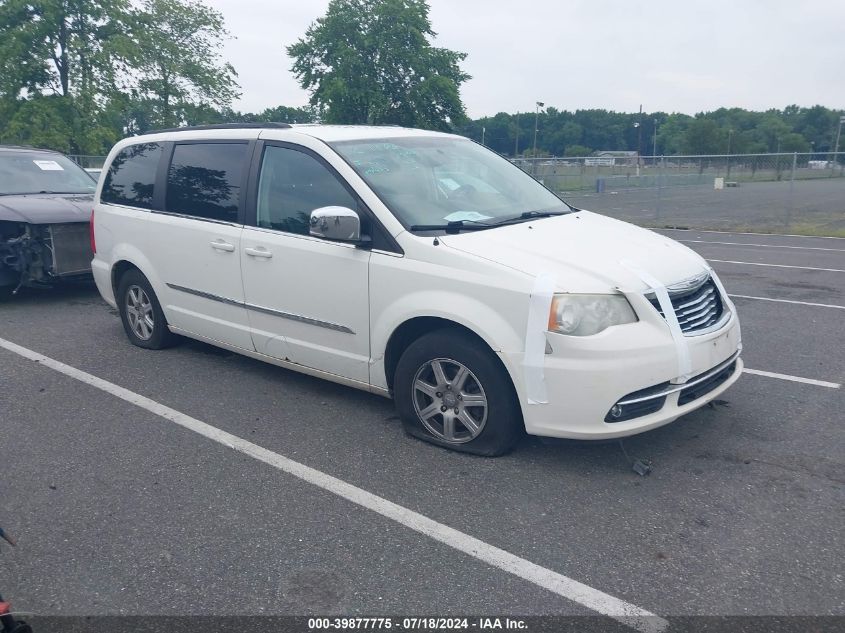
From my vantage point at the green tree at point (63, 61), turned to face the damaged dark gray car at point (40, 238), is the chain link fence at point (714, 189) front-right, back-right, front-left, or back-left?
front-left

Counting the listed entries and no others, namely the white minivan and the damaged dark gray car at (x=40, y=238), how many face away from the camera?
0

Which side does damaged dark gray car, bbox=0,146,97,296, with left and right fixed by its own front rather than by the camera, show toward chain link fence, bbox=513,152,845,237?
left

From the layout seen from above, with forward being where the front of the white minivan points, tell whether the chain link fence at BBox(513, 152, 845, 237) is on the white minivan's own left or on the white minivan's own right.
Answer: on the white minivan's own left

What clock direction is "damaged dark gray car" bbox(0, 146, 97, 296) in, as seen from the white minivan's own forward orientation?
The damaged dark gray car is roughly at 6 o'clock from the white minivan.

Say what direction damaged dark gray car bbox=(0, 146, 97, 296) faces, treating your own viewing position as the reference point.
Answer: facing the viewer and to the right of the viewer

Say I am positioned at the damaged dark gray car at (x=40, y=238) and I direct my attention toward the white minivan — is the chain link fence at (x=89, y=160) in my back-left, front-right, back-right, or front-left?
back-left

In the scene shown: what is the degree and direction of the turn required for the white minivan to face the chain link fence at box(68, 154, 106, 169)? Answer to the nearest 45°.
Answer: approximately 180°

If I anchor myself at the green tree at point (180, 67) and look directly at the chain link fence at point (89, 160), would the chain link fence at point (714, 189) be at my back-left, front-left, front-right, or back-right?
front-left

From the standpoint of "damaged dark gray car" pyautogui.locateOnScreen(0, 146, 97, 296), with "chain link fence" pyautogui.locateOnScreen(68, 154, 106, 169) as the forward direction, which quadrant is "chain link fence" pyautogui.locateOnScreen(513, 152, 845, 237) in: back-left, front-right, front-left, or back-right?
front-right

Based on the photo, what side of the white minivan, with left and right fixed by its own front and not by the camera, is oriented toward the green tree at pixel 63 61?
back

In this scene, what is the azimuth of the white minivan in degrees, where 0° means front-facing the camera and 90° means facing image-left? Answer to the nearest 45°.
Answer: approximately 315°

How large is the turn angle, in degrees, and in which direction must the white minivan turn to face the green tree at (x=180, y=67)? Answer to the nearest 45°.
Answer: approximately 135° to its left

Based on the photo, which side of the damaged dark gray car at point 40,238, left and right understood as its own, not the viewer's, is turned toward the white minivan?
front
